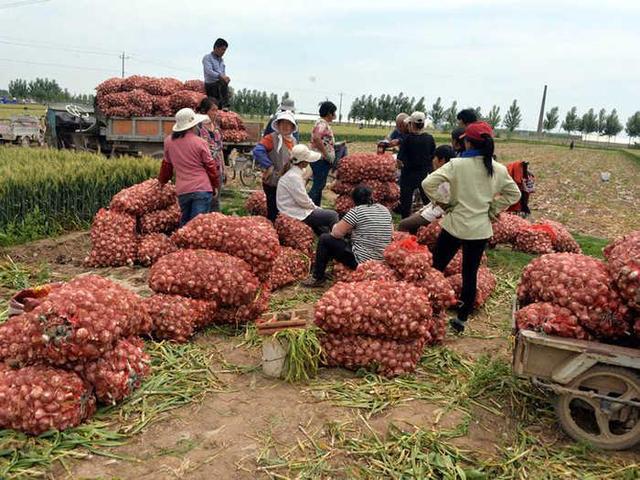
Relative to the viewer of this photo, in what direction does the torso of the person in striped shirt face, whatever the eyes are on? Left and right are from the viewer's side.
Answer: facing away from the viewer and to the left of the viewer

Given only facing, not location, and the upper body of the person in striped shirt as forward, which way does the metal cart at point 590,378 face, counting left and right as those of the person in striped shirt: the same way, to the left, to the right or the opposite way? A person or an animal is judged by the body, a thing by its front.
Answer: the opposite way

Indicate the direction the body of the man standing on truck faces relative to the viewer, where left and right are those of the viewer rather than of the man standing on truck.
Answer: facing the viewer and to the right of the viewer

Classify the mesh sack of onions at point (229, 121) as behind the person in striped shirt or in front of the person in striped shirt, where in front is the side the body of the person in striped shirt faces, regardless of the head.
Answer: in front

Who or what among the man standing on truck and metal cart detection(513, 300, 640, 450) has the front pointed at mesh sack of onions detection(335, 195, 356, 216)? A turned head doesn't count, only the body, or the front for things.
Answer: the man standing on truck

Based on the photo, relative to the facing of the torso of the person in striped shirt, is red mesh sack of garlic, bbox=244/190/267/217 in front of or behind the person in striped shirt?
in front

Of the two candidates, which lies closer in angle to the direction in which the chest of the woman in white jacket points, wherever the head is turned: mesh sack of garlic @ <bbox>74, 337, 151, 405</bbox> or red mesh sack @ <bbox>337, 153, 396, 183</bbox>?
the red mesh sack

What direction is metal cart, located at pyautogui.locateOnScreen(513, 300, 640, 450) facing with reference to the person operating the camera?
facing to the right of the viewer

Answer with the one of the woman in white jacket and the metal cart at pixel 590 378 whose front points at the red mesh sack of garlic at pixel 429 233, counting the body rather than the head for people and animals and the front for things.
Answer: the woman in white jacket
